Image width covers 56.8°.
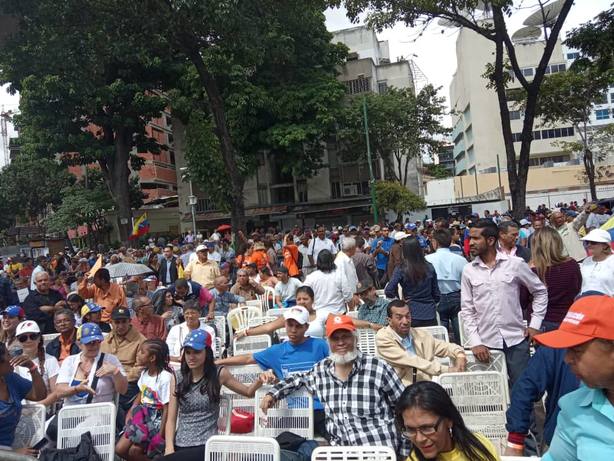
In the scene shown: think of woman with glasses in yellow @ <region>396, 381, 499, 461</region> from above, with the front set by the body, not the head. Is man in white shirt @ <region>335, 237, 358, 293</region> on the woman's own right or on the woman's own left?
on the woman's own right

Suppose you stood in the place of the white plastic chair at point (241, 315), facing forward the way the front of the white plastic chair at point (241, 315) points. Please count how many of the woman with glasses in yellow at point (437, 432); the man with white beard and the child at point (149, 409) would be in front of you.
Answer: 3

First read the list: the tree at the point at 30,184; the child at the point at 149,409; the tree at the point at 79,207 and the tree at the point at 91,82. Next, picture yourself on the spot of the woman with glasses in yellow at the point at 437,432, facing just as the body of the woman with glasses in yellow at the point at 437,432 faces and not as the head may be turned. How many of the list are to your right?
4

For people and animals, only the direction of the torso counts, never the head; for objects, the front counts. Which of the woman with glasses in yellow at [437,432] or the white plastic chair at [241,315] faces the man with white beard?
the white plastic chair

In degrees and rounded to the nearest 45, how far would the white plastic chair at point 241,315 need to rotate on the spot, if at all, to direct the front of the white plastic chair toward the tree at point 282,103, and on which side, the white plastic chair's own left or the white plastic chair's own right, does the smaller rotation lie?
approximately 180°

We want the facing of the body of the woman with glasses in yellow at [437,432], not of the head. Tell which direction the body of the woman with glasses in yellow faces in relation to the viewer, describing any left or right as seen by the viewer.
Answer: facing the viewer and to the left of the viewer

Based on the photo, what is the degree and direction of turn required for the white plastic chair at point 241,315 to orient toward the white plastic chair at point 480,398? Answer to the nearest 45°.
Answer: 0° — it already faces it

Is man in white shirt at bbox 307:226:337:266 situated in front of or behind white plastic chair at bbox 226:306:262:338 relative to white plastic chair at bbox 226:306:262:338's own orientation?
behind

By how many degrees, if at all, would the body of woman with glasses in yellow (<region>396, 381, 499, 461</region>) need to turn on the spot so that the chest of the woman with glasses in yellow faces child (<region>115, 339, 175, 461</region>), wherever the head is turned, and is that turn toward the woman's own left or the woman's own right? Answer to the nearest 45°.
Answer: approximately 90° to the woman's own right

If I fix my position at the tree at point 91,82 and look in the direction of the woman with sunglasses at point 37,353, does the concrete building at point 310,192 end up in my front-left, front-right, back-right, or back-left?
back-left

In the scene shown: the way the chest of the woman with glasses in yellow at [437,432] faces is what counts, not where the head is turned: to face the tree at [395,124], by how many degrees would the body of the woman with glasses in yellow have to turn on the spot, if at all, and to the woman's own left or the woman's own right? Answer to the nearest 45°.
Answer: approximately 135° to the woman's own right

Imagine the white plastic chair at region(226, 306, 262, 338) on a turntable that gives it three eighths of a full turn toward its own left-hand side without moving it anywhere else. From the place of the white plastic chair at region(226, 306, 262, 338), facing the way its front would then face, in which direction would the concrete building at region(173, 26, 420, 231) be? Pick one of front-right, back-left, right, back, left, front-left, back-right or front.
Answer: front-left

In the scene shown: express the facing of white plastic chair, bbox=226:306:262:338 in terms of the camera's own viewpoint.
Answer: facing the viewer

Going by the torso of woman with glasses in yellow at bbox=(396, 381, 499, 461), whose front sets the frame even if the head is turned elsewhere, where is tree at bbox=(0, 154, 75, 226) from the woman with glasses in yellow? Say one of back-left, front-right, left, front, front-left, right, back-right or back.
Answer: right

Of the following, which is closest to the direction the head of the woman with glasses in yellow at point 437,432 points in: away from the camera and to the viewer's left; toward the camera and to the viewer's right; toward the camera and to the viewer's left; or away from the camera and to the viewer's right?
toward the camera and to the viewer's left

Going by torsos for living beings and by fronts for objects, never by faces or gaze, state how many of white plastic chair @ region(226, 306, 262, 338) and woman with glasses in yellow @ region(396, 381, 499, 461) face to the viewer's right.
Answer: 0
